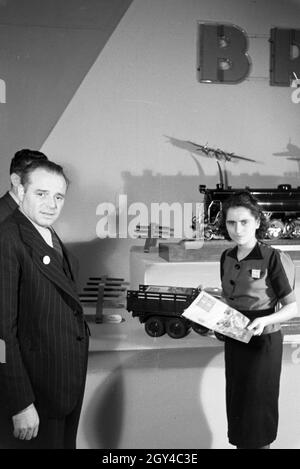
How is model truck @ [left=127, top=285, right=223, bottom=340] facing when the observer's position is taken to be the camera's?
facing to the right of the viewer

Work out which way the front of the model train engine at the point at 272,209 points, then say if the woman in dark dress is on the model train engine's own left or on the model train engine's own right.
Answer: on the model train engine's own left

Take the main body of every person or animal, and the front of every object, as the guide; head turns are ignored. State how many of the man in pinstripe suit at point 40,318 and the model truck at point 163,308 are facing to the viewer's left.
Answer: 0

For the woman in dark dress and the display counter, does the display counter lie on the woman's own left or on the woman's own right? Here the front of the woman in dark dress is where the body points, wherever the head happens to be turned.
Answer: on the woman's own right

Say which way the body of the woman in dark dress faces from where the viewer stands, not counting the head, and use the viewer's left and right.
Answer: facing the viewer and to the left of the viewer

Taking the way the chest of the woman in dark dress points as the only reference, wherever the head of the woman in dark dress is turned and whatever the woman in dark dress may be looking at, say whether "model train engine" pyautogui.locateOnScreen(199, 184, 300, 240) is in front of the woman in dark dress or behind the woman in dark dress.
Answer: behind

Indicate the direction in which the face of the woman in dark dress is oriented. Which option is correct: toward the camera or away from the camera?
toward the camera

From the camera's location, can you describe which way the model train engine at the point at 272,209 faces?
facing to the left of the viewer

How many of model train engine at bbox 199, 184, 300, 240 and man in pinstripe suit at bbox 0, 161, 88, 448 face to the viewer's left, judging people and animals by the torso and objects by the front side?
1

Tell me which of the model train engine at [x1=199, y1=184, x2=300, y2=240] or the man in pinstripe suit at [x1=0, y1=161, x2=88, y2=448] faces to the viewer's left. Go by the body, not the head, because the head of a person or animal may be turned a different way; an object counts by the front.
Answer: the model train engine

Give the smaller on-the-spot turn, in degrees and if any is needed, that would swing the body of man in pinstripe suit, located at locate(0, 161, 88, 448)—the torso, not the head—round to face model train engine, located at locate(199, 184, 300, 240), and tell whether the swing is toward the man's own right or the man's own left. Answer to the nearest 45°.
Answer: approximately 90° to the man's own left
